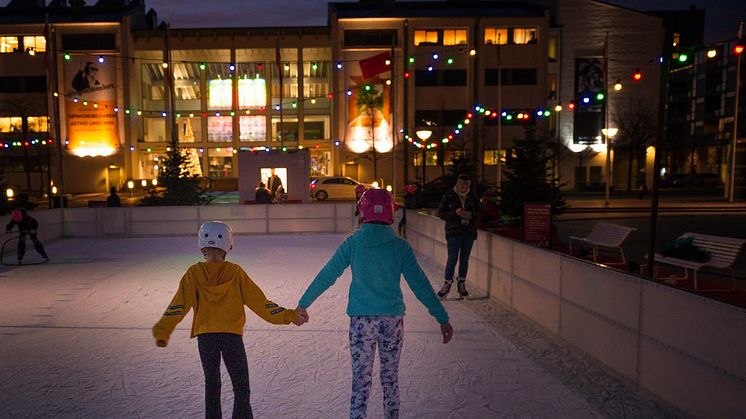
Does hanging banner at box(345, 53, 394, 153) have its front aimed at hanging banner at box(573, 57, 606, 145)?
no

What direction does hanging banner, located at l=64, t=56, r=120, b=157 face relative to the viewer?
toward the camera

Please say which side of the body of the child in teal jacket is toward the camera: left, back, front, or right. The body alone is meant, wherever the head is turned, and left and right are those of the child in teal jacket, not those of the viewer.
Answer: back

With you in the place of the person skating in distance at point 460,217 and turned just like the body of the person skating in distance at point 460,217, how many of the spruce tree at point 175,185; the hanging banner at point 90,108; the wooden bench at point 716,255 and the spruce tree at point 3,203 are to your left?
1

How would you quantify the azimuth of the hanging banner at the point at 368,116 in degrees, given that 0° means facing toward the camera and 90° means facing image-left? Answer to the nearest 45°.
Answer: approximately 0°

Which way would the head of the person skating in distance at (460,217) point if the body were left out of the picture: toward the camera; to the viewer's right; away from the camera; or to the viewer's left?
toward the camera

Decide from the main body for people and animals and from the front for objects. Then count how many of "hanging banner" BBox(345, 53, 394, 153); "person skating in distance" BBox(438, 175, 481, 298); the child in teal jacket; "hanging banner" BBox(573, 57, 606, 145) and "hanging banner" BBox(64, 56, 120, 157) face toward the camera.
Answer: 4

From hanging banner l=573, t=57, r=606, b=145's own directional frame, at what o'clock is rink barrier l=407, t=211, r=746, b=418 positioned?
The rink barrier is roughly at 12 o'clock from the hanging banner.

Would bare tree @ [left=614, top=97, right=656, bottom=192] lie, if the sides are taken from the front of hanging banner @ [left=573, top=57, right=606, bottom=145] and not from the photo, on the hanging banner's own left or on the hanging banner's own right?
on the hanging banner's own left

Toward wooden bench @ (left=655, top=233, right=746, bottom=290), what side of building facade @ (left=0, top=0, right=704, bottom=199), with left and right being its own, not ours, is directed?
front

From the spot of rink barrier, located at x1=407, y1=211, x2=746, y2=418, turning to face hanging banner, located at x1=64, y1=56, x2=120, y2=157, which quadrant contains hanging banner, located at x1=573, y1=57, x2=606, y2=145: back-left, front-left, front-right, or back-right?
front-right

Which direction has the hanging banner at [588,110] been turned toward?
toward the camera

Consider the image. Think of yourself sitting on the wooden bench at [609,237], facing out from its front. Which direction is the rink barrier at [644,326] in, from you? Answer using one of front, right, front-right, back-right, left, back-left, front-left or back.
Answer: front-left

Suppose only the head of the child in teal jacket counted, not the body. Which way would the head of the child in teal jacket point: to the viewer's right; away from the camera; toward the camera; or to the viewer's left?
away from the camera

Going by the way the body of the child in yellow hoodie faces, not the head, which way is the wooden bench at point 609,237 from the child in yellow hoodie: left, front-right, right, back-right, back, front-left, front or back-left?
front-right

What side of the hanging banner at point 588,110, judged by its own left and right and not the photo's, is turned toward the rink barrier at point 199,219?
front

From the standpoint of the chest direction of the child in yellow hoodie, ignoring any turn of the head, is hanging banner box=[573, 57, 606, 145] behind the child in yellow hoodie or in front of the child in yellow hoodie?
in front

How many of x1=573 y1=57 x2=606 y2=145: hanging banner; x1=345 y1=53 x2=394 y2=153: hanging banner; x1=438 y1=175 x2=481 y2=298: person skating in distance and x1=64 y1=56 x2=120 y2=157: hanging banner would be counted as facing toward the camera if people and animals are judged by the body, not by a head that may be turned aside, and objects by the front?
4

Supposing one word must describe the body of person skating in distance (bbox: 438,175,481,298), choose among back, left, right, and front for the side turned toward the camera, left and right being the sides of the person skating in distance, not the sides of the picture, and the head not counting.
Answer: front

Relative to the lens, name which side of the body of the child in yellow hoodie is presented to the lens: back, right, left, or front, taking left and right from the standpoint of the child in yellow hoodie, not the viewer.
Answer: back
